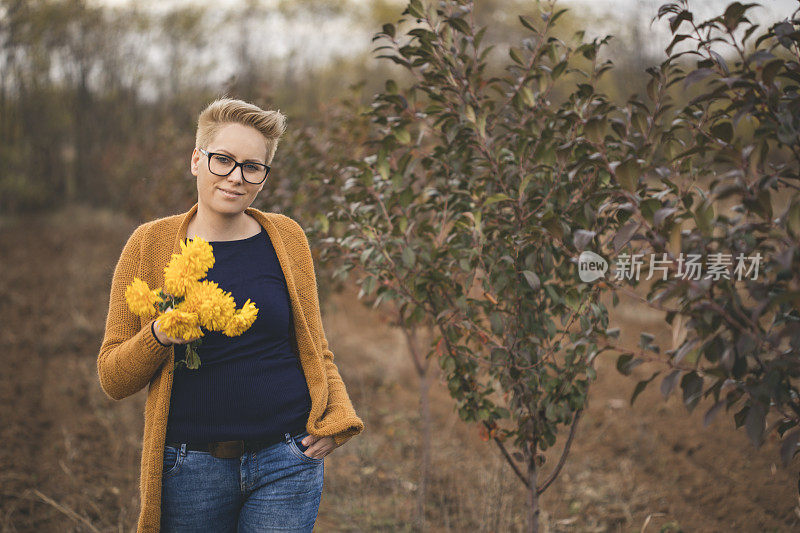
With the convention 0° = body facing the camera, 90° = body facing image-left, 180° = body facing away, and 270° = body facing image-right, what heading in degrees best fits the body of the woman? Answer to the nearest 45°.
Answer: approximately 0°
